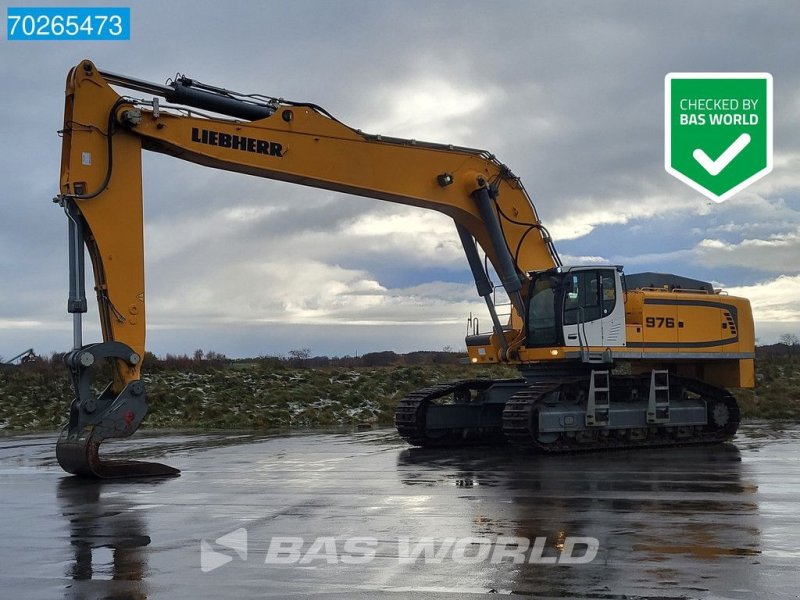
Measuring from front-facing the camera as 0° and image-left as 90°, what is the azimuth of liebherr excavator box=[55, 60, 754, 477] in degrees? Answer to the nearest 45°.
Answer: approximately 45°
